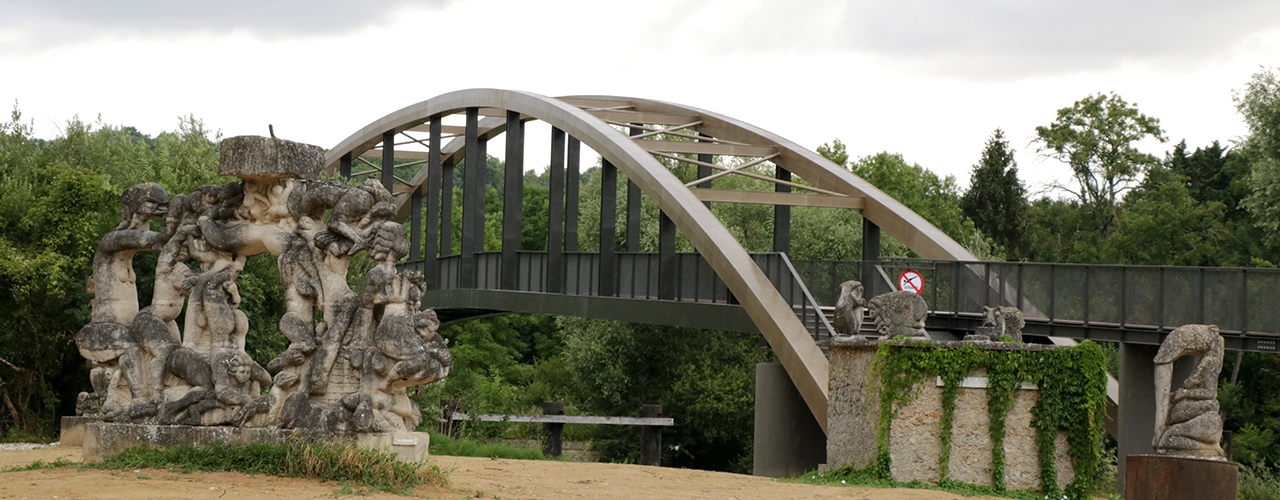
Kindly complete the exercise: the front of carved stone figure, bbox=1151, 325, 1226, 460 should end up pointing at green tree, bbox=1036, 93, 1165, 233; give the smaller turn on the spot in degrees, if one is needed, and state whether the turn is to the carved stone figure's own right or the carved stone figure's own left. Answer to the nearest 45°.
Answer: approximately 90° to the carved stone figure's own right

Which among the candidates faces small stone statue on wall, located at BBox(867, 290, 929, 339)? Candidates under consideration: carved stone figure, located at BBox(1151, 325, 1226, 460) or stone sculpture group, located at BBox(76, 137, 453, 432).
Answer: the carved stone figure

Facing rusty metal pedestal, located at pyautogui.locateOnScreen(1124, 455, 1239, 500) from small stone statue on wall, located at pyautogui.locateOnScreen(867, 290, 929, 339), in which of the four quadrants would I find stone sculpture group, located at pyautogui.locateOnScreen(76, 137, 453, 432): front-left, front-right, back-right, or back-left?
back-right

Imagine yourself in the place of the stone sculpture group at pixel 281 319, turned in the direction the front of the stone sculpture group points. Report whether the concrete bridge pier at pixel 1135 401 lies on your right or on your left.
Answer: on your left

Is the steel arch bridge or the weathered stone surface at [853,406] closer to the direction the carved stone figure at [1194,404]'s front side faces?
the weathered stone surface

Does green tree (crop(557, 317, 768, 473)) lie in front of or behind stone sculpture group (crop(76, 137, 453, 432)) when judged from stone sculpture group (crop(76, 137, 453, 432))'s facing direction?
behind

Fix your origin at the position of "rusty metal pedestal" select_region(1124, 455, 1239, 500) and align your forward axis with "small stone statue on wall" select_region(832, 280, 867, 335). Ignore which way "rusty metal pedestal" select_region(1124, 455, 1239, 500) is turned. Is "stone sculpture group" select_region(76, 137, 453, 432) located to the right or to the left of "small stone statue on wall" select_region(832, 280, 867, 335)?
left

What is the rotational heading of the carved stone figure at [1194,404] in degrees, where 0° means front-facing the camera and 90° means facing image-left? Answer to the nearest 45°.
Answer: approximately 90°

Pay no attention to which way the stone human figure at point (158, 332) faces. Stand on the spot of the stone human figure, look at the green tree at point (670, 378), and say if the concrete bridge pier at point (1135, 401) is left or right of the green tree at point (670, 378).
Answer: right

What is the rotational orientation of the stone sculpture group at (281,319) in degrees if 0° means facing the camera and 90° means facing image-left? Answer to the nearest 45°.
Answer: approximately 0°
